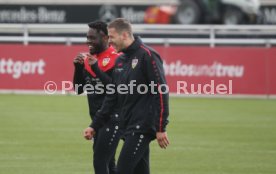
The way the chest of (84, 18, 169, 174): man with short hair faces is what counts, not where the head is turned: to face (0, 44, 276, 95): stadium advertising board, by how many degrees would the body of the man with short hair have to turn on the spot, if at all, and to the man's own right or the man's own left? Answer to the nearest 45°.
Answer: approximately 135° to the man's own right

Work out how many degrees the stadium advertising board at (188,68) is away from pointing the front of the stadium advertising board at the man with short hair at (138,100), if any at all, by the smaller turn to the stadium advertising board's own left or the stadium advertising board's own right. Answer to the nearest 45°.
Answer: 0° — it already faces them

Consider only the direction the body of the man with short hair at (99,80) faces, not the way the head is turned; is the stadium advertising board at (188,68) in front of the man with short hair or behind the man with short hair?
behind

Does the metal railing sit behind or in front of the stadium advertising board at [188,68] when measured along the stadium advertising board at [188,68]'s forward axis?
behind

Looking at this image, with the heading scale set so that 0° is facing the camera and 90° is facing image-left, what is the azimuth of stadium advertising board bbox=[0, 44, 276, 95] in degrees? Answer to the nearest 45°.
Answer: approximately 0°

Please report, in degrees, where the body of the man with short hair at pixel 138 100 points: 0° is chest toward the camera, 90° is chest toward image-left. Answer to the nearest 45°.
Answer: approximately 45°
